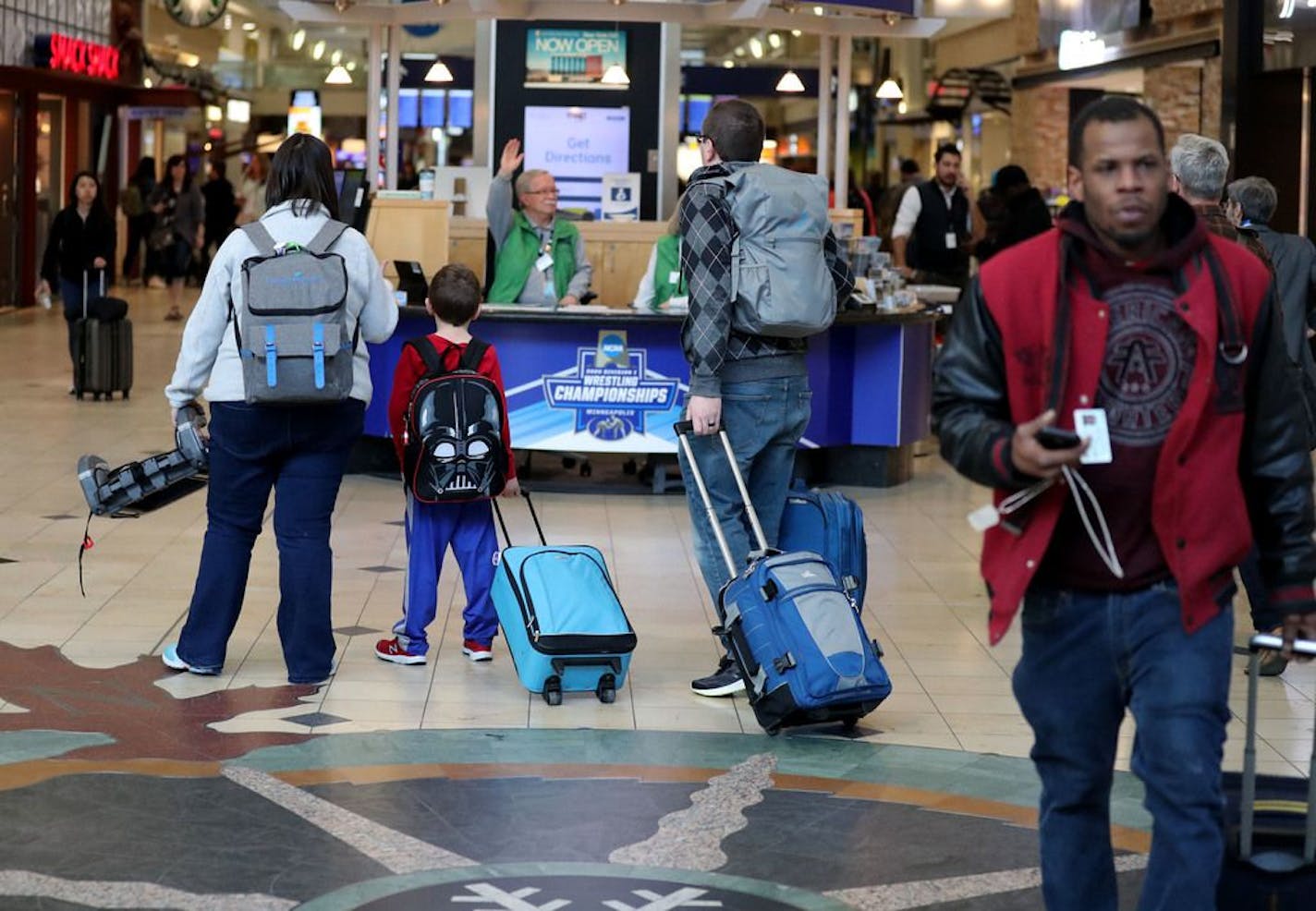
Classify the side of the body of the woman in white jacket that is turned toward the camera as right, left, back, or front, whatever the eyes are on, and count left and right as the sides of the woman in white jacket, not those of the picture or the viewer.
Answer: back

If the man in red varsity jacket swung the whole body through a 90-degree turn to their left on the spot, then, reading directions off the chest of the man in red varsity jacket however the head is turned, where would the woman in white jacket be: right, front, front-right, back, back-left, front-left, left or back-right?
back-left

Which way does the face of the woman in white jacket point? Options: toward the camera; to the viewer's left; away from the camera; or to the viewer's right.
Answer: away from the camera

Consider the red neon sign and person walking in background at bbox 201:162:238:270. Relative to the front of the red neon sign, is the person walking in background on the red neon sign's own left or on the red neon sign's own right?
on the red neon sign's own left

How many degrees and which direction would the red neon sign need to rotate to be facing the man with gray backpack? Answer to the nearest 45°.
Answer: approximately 45° to its right

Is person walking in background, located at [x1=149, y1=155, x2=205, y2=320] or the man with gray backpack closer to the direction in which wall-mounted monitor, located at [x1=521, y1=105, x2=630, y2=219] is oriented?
the man with gray backpack

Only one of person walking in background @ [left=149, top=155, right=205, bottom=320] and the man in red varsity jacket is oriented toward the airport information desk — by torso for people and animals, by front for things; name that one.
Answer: the person walking in background

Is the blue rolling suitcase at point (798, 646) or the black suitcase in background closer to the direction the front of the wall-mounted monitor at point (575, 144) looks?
the blue rolling suitcase

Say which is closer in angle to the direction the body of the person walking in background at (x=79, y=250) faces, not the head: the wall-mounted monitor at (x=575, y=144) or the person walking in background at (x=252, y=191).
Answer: the wall-mounted monitor

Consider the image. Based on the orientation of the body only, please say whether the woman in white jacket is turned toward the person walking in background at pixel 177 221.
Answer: yes

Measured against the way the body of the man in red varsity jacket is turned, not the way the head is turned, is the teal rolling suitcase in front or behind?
behind

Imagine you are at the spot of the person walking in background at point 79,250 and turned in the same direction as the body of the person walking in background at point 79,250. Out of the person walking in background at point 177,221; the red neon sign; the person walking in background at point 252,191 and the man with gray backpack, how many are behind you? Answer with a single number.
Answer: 3

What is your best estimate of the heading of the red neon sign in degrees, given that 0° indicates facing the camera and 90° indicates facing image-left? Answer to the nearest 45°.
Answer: approximately 315°
